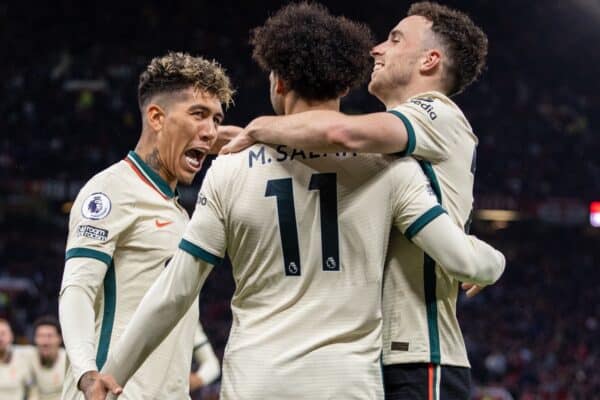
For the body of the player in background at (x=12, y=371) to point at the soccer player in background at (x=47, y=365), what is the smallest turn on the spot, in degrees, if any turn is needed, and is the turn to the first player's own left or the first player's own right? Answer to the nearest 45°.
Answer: approximately 45° to the first player's own left

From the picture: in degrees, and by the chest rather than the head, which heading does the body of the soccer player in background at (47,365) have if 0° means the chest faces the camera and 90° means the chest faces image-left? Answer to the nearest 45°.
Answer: approximately 0°

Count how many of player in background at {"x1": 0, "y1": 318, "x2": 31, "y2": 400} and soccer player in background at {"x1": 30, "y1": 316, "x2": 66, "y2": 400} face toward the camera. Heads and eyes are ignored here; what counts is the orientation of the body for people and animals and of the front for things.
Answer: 2

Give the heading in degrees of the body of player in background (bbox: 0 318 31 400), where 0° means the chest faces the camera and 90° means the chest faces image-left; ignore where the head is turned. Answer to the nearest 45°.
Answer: approximately 0°
